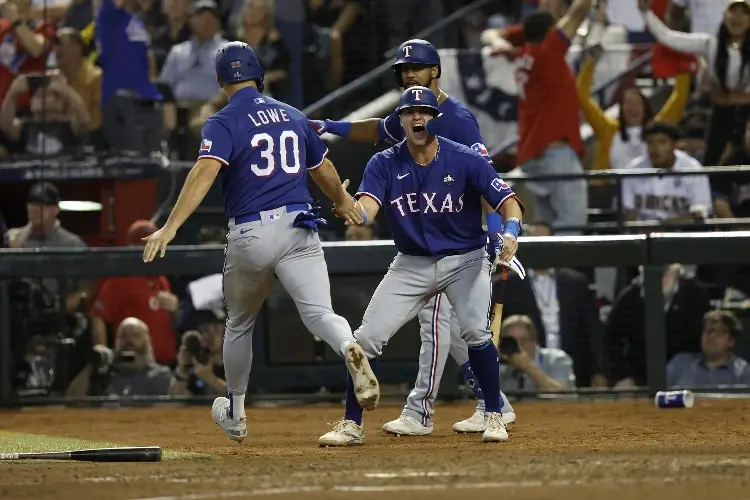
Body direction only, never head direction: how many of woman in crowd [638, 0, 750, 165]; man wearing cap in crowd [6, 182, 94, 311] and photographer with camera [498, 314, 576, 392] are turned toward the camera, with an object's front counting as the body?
3

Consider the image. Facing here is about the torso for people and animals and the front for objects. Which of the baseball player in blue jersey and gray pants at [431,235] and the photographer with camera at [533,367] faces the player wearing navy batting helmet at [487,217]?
the photographer with camera

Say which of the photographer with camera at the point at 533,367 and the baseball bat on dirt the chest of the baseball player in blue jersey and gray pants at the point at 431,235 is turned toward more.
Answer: the baseball bat on dirt

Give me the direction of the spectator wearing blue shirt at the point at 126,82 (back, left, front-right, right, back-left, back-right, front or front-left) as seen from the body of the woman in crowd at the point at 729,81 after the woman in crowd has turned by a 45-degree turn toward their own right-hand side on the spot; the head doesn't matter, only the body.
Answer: front-right

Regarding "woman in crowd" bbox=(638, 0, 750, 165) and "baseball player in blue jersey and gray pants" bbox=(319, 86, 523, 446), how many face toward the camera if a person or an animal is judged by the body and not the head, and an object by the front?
2

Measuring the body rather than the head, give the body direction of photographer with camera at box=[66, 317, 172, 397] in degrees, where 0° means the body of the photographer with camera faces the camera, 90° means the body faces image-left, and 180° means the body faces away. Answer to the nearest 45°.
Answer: approximately 0°

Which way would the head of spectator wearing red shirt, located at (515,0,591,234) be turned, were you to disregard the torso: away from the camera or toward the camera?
away from the camera

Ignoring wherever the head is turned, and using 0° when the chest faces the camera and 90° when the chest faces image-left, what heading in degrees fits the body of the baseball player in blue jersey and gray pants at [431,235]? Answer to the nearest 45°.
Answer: approximately 0°

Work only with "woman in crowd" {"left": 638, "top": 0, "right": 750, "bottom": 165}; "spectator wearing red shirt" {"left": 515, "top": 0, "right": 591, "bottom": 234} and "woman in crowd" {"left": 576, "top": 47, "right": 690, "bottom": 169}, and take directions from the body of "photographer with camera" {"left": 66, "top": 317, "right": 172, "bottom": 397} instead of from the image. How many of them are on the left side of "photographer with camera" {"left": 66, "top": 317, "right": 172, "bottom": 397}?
3

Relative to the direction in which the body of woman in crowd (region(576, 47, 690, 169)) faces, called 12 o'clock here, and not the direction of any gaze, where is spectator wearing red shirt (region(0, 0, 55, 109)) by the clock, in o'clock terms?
The spectator wearing red shirt is roughly at 3 o'clock from the woman in crowd.
